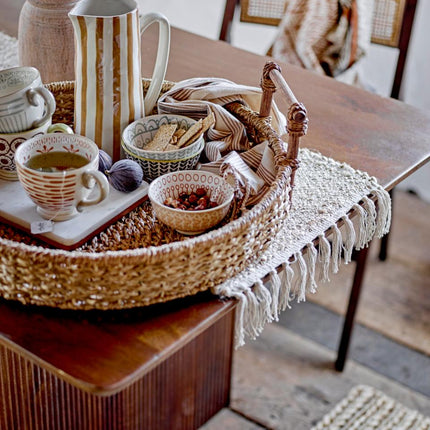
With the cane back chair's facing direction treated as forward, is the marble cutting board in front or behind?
in front

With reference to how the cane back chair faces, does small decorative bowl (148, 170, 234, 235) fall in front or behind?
in front

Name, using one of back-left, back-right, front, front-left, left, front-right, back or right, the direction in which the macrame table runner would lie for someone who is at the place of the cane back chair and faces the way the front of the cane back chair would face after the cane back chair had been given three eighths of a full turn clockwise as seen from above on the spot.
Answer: back

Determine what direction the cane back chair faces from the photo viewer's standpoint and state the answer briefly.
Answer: facing the viewer and to the left of the viewer
